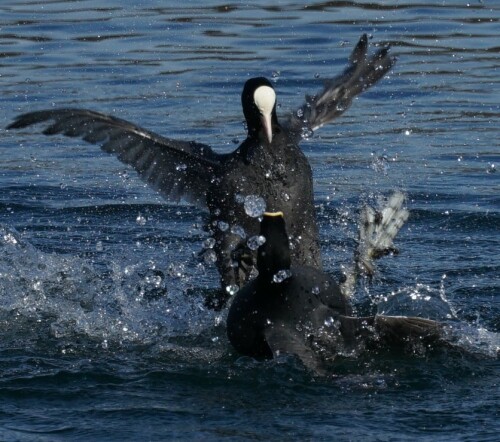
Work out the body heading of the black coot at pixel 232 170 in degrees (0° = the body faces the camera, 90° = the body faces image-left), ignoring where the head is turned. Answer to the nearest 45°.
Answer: approximately 0°

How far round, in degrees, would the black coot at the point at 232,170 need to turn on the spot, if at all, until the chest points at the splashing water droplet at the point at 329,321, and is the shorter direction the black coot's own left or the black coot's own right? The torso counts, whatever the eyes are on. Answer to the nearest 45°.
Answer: approximately 45° to the black coot's own left

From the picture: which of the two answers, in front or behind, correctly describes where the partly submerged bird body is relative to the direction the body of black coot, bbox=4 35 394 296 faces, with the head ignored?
in front

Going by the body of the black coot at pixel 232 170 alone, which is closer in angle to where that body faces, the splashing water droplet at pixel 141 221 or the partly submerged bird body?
the partly submerged bird body

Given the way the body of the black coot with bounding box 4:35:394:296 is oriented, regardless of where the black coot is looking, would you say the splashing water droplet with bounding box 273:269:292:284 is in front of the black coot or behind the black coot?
in front
